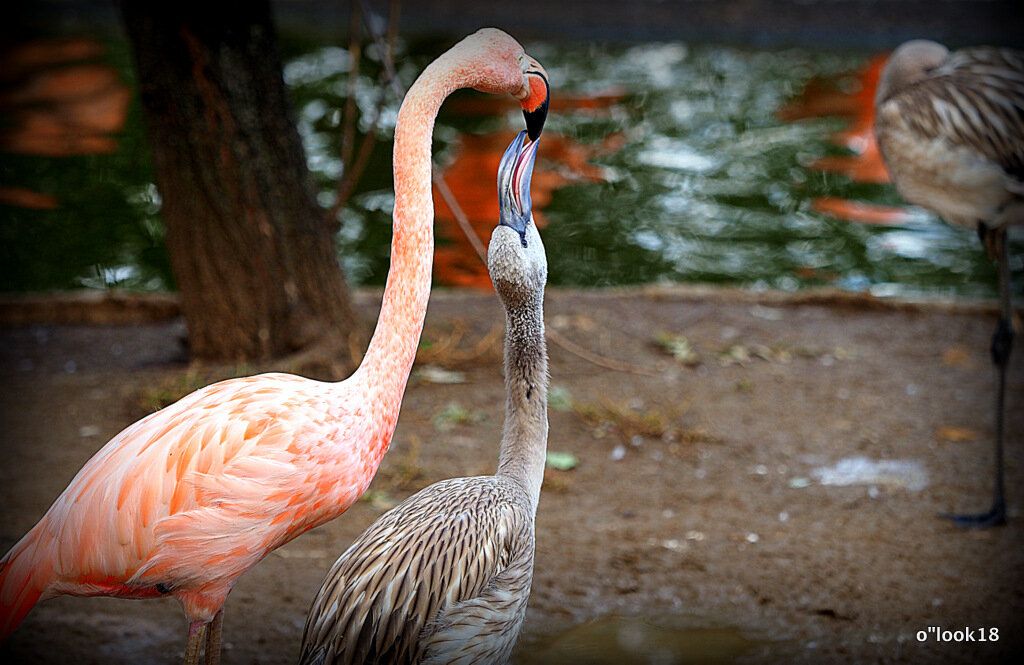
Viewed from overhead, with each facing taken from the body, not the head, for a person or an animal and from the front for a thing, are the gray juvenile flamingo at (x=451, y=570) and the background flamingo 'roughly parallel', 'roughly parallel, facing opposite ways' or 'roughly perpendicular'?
roughly perpendicular

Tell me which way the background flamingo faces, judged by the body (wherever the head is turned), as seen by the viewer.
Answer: to the viewer's left

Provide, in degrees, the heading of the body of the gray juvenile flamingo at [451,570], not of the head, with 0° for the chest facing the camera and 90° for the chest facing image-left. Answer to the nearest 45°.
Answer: approximately 225°

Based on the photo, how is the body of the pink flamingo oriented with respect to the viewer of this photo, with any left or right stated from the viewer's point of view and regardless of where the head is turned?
facing to the right of the viewer

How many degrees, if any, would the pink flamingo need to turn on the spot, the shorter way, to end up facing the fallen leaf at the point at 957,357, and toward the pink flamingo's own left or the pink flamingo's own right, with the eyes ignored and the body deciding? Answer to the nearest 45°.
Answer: approximately 45° to the pink flamingo's own left
